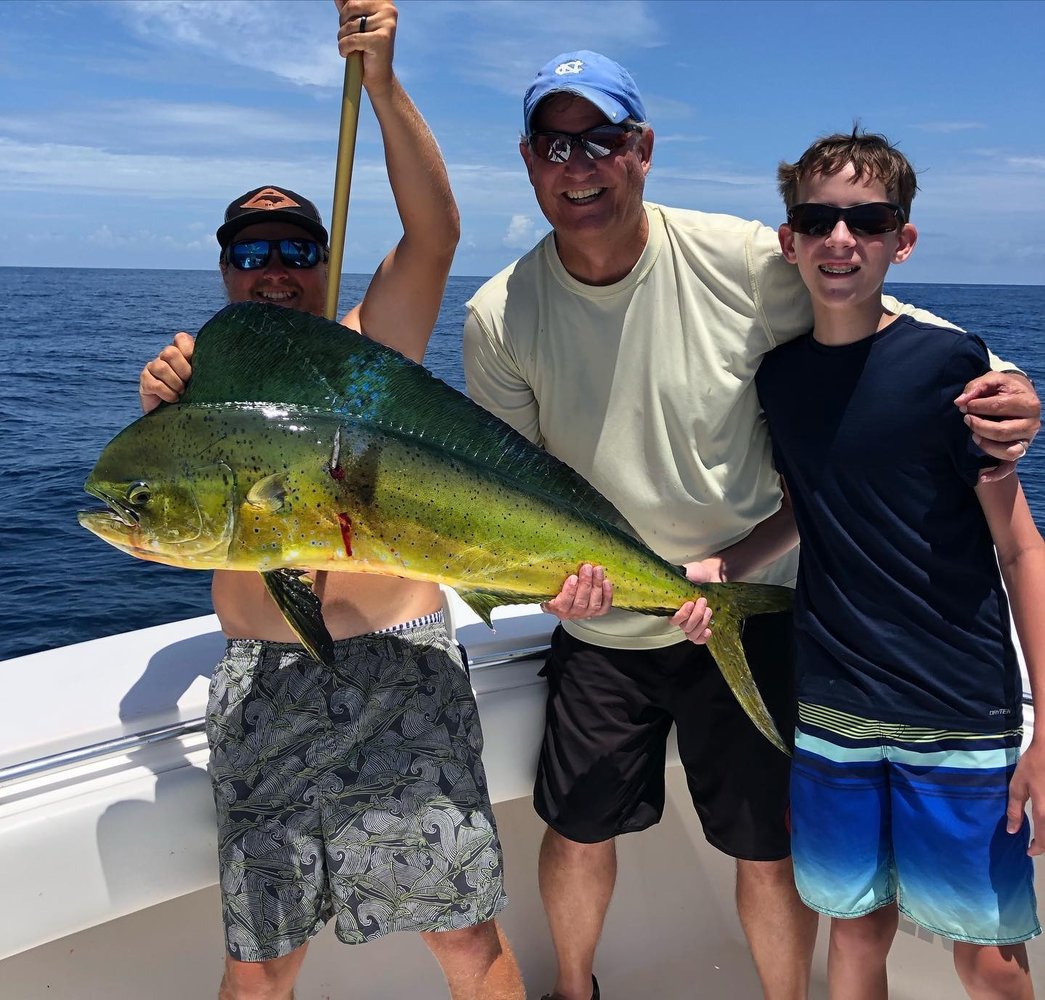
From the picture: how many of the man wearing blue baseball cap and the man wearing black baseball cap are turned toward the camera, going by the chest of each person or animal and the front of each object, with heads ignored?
2

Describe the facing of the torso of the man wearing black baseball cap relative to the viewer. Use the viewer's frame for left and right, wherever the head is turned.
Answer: facing the viewer

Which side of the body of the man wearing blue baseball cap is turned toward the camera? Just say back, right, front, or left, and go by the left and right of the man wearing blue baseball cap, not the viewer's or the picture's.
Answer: front

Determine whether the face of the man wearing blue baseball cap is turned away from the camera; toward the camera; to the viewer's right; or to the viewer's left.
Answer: toward the camera

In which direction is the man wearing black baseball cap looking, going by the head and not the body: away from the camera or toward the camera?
toward the camera

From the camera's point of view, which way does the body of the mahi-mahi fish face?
to the viewer's left
